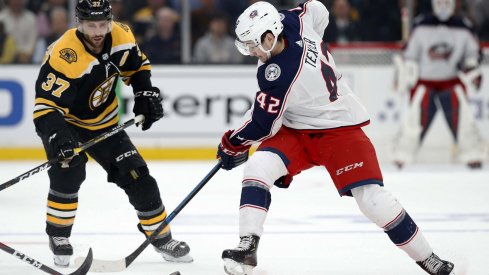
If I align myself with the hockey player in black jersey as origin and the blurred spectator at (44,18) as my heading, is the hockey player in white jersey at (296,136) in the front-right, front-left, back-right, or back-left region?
back-right

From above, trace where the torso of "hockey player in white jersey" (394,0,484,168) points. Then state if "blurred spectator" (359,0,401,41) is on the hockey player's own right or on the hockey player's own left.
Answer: on the hockey player's own right

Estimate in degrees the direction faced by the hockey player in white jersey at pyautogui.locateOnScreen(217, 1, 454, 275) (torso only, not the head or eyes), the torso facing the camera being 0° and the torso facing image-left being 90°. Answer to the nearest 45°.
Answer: approximately 90°

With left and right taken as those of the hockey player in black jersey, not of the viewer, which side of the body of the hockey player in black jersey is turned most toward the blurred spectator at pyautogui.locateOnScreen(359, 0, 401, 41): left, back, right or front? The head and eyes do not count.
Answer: left

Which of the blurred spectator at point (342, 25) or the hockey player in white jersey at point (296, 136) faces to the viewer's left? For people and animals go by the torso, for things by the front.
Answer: the hockey player in white jersey

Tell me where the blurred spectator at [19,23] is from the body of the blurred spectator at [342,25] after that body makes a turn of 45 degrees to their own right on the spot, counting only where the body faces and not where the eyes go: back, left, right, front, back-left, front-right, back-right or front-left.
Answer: front-right

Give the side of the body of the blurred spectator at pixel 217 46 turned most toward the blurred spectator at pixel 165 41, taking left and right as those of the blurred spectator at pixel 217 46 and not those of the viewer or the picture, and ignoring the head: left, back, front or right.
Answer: right

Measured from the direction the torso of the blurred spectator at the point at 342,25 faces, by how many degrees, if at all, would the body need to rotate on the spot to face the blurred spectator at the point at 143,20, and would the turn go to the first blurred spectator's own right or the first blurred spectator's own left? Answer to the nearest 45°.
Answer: approximately 90° to the first blurred spectator's own right

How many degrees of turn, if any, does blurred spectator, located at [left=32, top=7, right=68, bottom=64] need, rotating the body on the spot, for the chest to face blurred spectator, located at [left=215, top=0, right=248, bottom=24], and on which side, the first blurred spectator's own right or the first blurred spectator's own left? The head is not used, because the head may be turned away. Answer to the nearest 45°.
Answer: approximately 90° to the first blurred spectator's own left

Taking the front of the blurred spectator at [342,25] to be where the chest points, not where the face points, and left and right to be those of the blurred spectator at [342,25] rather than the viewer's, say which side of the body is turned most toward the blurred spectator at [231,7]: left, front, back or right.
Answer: right

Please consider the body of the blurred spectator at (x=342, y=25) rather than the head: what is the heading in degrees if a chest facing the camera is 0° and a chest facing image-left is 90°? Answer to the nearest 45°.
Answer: approximately 0°

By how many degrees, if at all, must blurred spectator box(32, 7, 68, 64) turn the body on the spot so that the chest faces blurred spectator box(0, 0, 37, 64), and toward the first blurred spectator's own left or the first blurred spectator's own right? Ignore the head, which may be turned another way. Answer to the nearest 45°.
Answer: approximately 135° to the first blurred spectator's own right
